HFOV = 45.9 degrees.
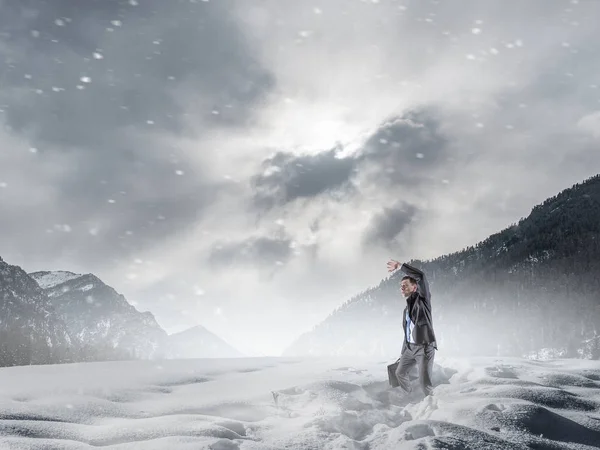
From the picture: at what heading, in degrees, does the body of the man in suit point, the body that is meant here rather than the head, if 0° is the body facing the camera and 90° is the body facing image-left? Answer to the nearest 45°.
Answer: approximately 45°

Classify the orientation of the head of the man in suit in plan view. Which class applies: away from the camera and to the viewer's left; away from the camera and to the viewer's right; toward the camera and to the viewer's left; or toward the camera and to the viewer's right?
toward the camera and to the viewer's left
